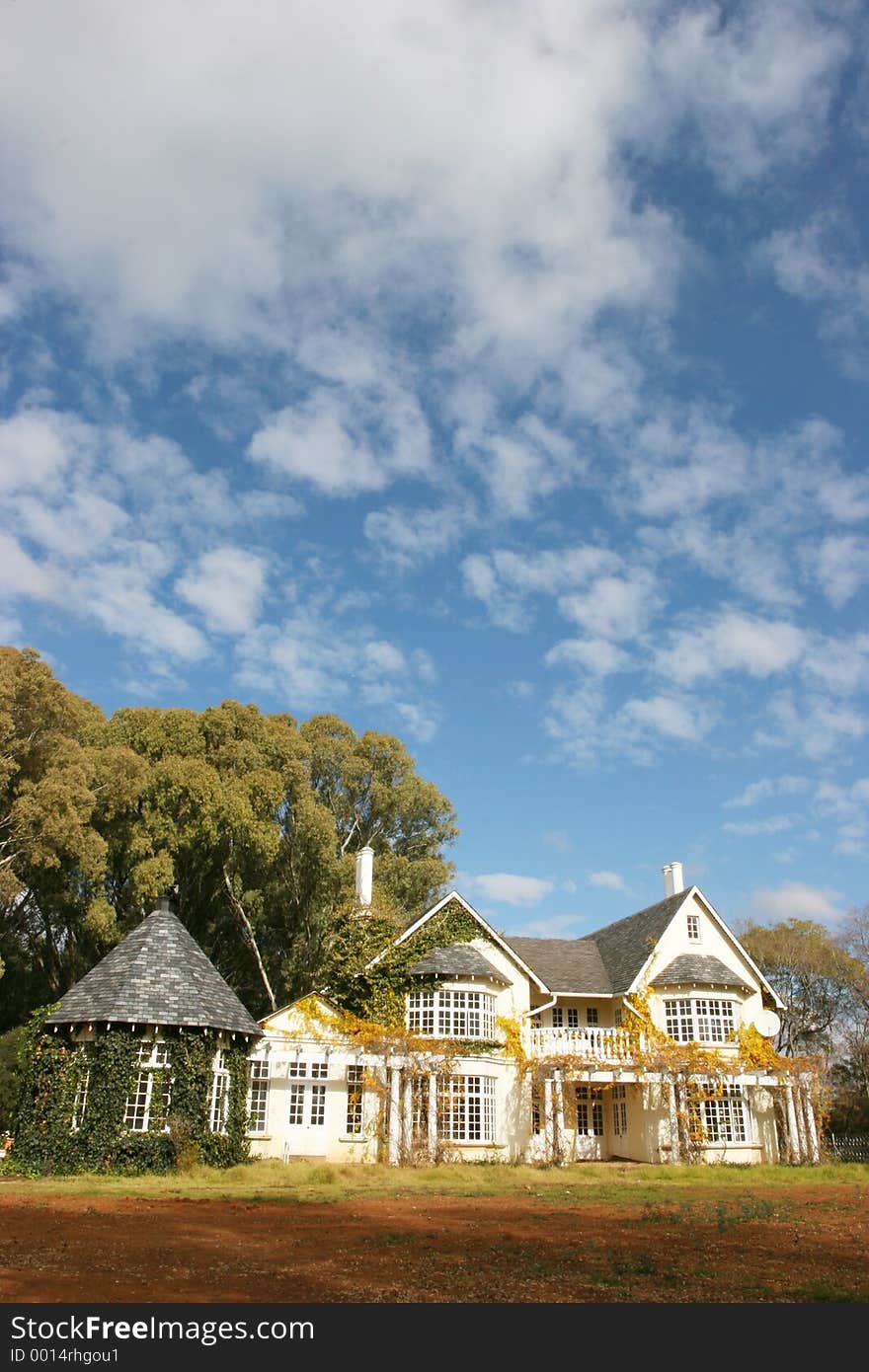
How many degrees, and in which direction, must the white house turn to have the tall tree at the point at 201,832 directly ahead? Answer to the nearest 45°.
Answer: approximately 90° to its right

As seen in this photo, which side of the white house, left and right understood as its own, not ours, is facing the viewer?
front

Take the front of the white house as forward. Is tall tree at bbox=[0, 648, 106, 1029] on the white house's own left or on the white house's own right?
on the white house's own right

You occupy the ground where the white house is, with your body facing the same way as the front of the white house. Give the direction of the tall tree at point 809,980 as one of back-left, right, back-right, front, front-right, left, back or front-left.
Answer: back-left

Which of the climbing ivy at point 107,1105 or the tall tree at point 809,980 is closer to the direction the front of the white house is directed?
the climbing ivy

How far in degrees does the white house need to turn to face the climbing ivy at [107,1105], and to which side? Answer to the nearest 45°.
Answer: approximately 45° to its right
